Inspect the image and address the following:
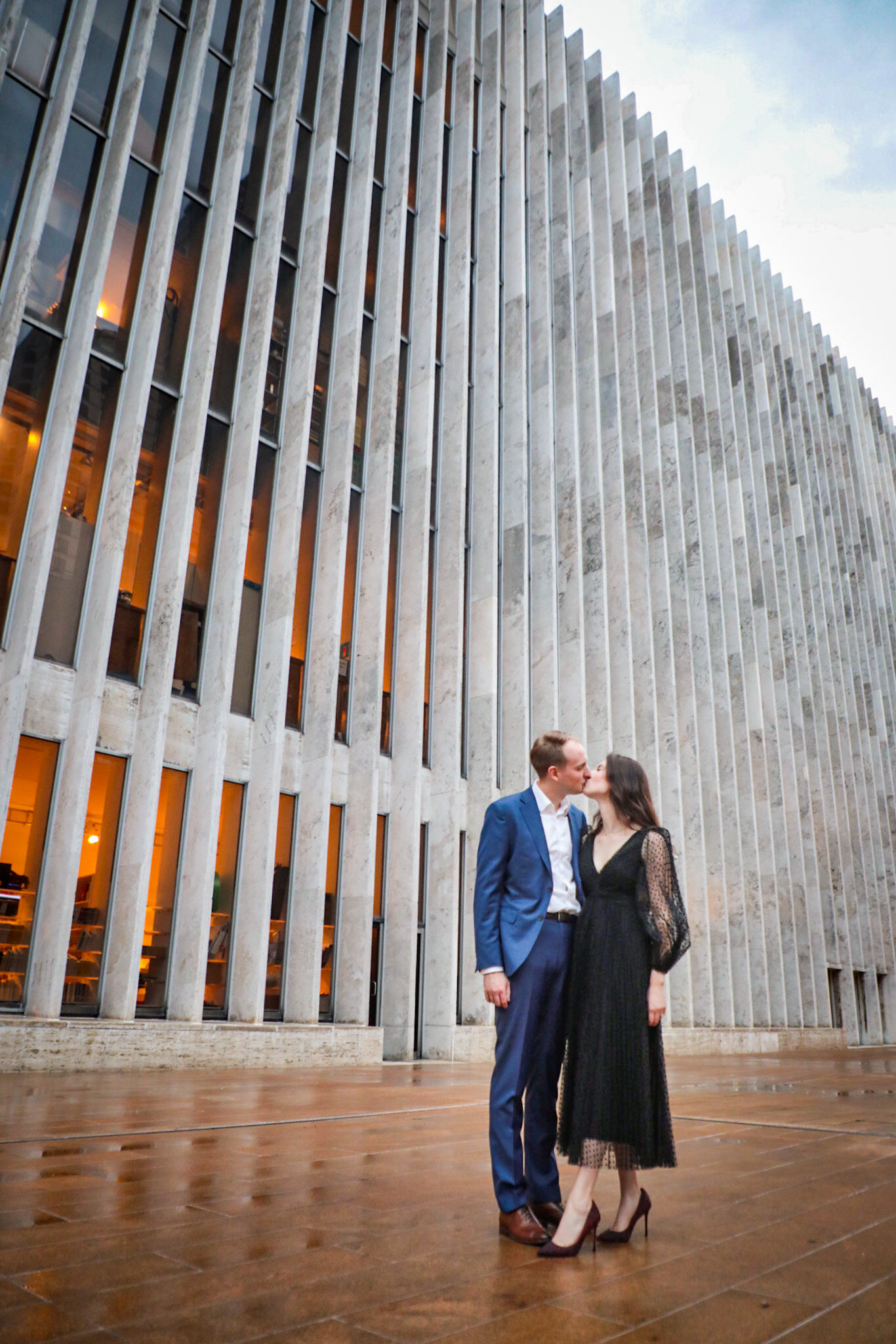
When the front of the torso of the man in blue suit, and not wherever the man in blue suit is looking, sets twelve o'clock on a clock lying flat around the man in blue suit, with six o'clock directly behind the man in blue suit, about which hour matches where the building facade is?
The building facade is roughly at 7 o'clock from the man in blue suit.

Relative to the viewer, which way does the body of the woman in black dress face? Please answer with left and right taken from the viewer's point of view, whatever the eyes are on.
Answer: facing the viewer and to the left of the viewer

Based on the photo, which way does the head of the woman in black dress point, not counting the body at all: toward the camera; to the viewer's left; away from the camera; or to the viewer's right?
to the viewer's left

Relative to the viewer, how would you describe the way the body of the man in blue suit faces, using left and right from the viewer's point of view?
facing the viewer and to the right of the viewer

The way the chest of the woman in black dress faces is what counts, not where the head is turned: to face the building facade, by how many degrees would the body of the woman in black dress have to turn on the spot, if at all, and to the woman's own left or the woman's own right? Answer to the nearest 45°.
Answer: approximately 90° to the woman's own right

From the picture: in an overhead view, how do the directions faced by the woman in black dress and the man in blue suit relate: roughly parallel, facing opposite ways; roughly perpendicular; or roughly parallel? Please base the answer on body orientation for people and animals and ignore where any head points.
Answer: roughly perpendicular

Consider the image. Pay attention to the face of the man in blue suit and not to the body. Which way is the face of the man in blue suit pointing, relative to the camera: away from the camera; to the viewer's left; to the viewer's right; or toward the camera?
to the viewer's right

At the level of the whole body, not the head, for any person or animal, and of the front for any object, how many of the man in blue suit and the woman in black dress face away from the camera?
0
